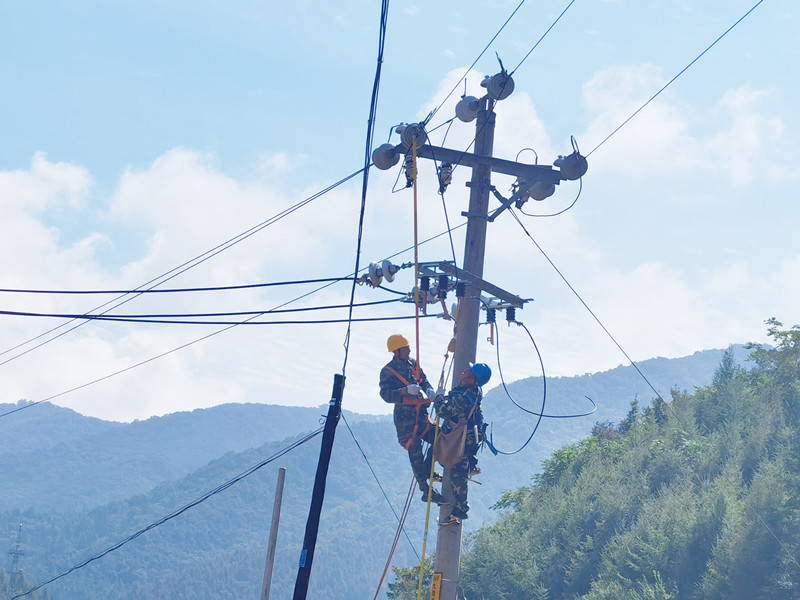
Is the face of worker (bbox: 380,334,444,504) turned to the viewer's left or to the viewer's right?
to the viewer's right

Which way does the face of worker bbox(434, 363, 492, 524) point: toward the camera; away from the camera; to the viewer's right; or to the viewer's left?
to the viewer's left

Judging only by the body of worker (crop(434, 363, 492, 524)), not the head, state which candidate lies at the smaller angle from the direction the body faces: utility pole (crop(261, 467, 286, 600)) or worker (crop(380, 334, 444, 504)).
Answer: the worker

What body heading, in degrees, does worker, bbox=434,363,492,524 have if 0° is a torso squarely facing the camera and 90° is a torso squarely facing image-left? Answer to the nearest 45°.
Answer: approximately 90°
